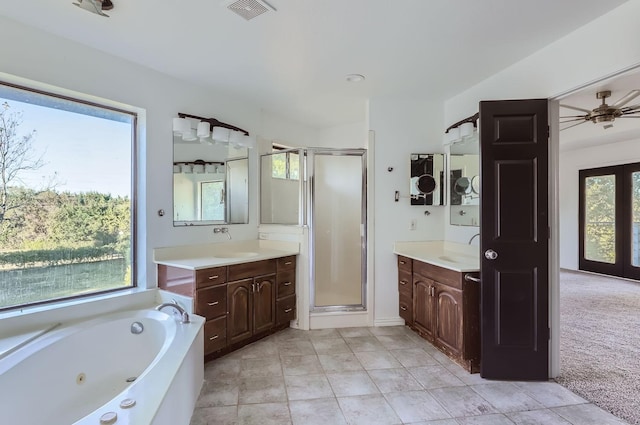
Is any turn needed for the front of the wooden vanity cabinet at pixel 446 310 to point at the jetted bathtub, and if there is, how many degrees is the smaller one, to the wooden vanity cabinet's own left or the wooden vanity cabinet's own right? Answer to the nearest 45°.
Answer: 0° — it already faces it

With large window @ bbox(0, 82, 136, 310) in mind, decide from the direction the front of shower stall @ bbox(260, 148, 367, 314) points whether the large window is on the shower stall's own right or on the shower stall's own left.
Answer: on the shower stall's own right

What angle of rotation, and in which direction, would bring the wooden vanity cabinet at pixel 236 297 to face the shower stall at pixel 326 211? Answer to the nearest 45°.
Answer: approximately 90° to its left

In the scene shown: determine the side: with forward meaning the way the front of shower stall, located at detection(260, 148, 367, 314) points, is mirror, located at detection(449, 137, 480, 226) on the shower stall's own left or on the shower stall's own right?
on the shower stall's own left

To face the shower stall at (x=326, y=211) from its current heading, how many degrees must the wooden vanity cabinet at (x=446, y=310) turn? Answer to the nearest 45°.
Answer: approximately 90° to its right

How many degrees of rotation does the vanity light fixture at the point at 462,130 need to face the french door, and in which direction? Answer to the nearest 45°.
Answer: approximately 180°

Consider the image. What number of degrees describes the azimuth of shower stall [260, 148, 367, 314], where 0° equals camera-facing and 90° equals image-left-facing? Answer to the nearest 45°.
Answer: approximately 0°
